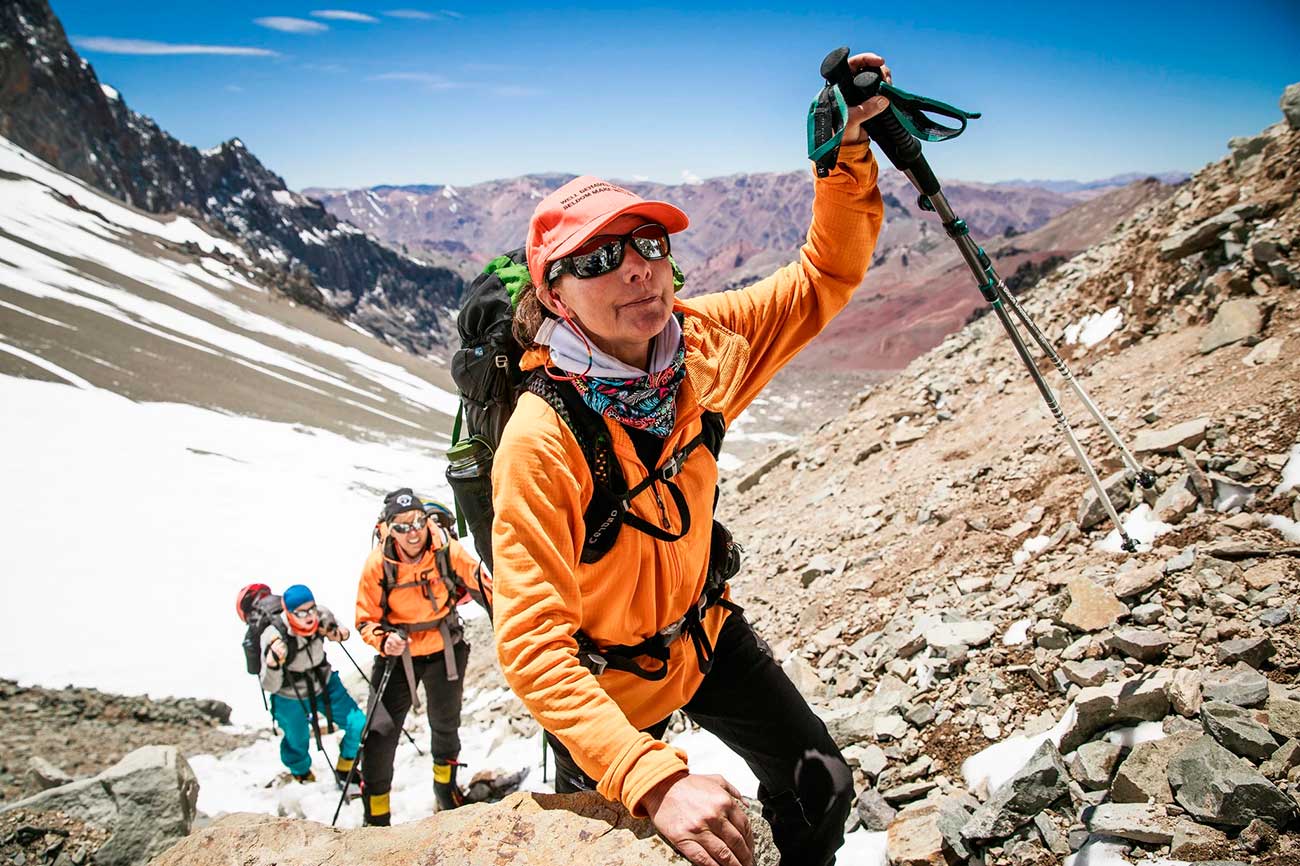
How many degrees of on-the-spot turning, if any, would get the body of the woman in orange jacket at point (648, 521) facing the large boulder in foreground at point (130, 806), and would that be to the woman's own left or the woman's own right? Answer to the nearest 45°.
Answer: approximately 180°

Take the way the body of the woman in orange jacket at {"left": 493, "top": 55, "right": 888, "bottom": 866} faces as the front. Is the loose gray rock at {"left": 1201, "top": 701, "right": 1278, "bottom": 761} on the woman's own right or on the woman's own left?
on the woman's own left

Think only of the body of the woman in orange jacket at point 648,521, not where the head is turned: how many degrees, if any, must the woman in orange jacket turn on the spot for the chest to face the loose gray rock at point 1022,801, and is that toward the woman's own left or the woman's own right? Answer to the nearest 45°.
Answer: approximately 45° to the woman's own left

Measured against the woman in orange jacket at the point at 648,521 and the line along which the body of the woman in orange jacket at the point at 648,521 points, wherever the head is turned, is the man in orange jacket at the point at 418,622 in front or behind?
behind

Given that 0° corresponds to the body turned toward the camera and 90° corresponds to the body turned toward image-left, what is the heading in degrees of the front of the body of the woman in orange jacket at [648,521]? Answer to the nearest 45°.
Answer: approximately 315°

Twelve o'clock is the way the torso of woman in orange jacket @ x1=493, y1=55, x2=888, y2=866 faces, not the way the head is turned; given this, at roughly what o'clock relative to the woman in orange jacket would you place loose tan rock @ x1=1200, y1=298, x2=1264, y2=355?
The loose tan rock is roughly at 9 o'clock from the woman in orange jacket.

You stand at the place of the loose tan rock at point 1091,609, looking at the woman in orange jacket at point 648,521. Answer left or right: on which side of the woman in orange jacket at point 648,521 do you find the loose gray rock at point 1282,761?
left

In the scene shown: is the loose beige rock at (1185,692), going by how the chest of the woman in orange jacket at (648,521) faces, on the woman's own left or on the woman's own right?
on the woman's own left

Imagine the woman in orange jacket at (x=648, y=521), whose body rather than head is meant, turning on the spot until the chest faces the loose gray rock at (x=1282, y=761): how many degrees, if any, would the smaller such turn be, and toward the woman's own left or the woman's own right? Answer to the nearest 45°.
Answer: approximately 45° to the woman's own left
